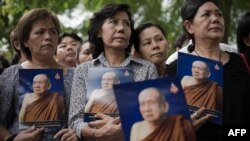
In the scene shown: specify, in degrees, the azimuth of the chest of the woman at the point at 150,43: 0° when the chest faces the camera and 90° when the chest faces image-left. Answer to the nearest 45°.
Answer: approximately 315°

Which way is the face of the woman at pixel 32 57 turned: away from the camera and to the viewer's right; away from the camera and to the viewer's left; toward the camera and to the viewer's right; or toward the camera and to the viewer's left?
toward the camera and to the viewer's right

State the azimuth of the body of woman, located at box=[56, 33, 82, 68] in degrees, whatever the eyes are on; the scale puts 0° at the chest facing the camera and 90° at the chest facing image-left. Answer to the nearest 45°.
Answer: approximately 315°

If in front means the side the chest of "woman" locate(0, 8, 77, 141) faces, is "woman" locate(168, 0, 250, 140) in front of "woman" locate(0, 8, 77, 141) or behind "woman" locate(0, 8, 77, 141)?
in front

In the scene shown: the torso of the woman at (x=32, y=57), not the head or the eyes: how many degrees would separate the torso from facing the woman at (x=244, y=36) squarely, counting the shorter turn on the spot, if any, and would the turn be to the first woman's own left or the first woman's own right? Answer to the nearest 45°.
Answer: approximately 45° to the first woman's own left

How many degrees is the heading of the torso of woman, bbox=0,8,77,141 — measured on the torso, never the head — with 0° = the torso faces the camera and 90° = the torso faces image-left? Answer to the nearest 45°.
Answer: approximately 315°

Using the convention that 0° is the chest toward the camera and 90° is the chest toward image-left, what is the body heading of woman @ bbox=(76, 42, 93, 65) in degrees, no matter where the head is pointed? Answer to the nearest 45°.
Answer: approximately 315°

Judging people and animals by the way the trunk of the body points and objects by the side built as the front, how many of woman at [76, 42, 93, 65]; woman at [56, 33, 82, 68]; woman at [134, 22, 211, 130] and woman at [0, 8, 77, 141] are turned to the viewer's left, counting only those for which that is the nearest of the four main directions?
0
